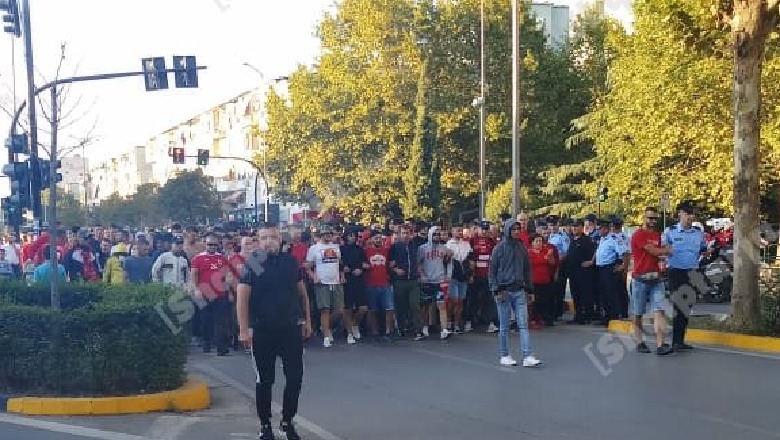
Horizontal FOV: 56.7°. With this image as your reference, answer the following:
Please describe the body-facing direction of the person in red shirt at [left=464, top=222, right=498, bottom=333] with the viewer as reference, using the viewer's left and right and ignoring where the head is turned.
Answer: facing the viewer

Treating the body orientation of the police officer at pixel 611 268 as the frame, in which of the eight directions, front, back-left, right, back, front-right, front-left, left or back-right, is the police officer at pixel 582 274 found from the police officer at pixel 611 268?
right

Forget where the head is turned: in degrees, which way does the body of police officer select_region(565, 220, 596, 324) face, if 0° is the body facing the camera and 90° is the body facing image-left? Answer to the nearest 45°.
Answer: approximately 45°

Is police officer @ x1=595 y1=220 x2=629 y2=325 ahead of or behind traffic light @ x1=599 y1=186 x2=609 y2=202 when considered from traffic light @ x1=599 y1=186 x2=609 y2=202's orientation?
ahead

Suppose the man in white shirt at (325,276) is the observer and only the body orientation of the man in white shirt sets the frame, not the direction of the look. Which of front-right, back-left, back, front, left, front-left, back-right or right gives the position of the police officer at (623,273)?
left

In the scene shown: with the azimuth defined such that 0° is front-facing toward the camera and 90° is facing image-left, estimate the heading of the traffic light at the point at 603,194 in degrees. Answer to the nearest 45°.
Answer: approximately 0°

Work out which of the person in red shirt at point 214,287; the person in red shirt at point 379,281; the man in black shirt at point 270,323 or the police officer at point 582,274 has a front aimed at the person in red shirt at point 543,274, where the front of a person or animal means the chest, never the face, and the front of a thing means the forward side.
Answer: the police officer

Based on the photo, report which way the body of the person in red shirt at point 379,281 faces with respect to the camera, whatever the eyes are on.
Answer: toward the camera

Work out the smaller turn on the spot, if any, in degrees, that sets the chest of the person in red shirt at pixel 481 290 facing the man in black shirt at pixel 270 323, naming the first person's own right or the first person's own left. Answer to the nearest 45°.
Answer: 0° — they already face them

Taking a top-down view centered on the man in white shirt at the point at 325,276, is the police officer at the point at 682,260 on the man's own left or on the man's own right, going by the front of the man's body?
on the man's own left

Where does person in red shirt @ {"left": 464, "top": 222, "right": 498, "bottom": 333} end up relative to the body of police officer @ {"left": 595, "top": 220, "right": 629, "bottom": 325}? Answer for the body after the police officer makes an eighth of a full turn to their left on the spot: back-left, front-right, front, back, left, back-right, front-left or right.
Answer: right

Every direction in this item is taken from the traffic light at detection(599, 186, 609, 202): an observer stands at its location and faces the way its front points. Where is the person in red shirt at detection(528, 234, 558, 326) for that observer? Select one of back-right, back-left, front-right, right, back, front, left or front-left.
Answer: front

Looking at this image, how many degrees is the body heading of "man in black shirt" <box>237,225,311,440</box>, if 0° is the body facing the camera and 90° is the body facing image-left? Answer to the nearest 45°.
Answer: approximately 0°

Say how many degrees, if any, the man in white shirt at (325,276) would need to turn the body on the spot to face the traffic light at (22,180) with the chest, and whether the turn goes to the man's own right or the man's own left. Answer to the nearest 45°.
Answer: approximately 90° to the man's own right

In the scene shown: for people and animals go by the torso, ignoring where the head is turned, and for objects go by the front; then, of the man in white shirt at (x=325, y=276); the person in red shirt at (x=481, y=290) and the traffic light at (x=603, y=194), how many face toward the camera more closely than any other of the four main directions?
3

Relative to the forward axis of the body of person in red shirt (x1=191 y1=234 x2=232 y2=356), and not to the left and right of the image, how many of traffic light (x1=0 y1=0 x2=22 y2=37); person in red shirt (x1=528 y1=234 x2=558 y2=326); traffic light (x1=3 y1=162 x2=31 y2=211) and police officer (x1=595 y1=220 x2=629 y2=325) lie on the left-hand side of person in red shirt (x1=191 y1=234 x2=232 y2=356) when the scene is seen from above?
2

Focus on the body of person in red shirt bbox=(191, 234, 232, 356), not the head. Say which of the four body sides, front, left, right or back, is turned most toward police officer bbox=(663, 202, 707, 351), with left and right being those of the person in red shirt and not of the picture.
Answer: left
